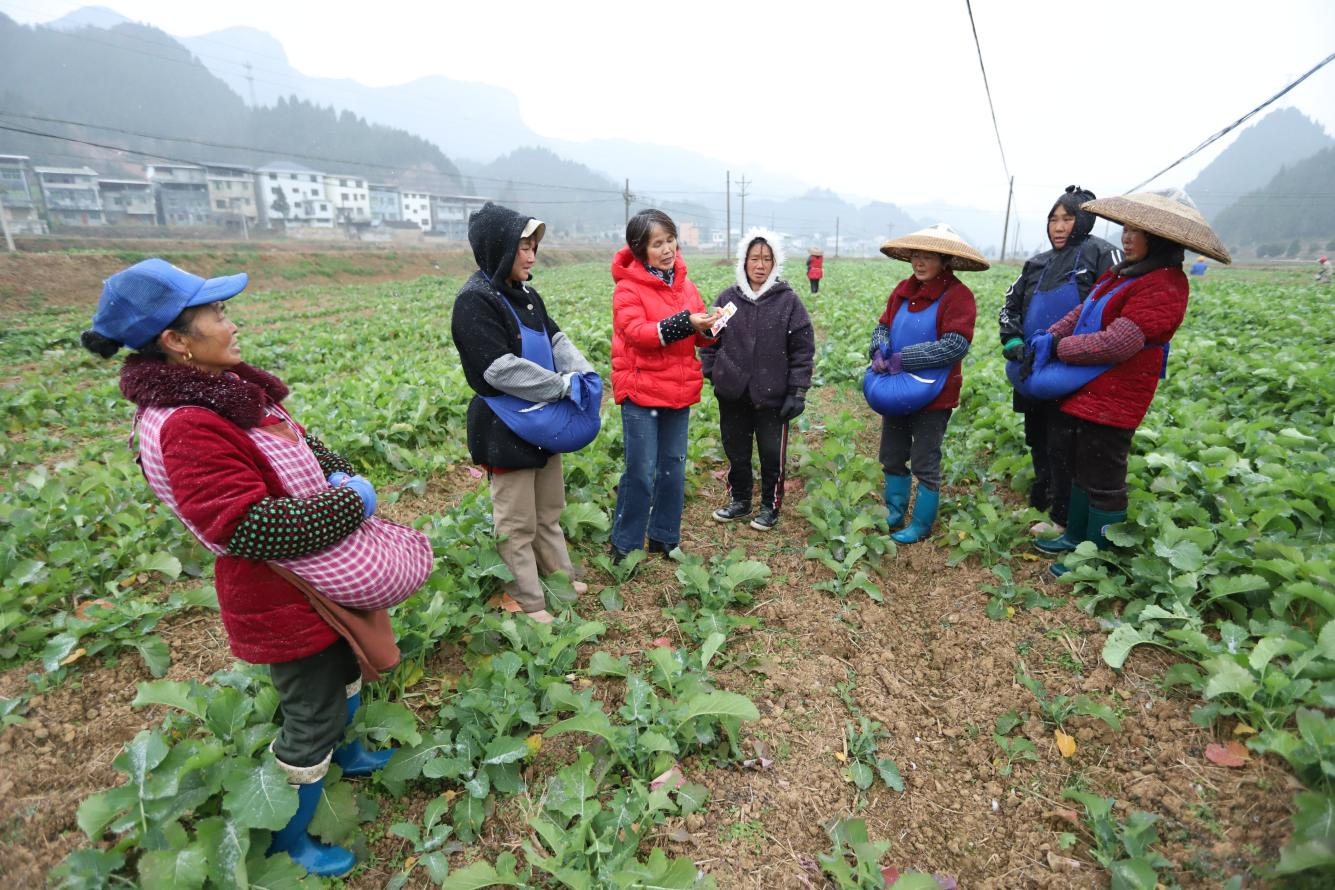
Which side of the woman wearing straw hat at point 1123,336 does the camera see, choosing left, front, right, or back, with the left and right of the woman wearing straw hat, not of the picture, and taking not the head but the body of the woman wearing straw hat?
left

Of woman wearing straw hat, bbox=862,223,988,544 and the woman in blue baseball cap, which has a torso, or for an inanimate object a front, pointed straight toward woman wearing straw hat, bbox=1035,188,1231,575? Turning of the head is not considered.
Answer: the woman in blue baseball cap

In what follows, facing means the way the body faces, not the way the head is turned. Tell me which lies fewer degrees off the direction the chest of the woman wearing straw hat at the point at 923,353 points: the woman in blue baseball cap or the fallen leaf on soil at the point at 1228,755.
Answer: the woman in blue baseball cap

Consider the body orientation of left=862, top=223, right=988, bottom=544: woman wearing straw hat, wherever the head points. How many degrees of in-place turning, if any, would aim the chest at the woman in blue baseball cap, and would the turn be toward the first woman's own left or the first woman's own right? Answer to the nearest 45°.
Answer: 0° — they already face them

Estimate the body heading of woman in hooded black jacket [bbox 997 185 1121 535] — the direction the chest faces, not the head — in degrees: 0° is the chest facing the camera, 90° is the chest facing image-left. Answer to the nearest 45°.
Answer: approximately 45°

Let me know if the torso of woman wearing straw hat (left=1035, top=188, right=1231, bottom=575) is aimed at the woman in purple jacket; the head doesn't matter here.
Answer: yes

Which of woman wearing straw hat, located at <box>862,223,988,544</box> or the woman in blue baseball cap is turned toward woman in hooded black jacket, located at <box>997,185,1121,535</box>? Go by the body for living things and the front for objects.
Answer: the woman in blue baseball cap

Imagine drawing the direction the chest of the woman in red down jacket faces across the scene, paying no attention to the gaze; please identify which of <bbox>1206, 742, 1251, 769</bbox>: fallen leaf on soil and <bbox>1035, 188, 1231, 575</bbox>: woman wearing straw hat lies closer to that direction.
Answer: the fallen leaf on soil

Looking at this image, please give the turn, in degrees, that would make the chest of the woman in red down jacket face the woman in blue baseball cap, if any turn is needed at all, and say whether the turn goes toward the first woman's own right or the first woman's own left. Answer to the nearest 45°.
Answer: approximately 90° to the first woman's own right

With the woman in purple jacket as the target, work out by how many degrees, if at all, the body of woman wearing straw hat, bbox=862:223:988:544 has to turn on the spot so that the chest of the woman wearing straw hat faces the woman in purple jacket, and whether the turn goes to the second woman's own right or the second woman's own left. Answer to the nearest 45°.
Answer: approximately 45° to the second woman's own right
